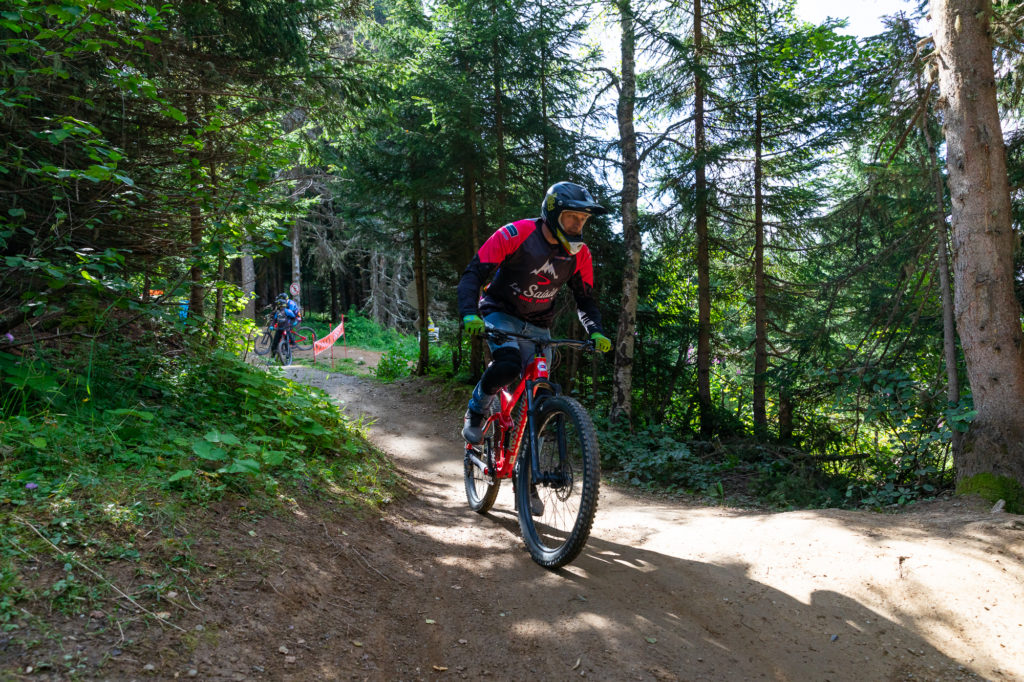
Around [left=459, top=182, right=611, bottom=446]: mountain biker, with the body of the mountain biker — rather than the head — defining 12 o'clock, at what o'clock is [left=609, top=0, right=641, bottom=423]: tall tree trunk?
The tall tree trunk is roughly at 8 o'clock from the mountain biker.

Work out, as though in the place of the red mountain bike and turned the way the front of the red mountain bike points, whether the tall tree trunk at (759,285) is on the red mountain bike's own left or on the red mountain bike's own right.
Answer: on the red mountain bike's own left

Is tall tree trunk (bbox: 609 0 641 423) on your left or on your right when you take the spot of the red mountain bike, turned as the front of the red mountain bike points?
on your left

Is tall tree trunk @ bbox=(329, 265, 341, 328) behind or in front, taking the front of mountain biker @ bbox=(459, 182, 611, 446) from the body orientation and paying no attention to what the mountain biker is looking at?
behind

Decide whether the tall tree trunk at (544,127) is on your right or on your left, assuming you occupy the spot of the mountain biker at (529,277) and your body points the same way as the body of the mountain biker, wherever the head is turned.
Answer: on your left

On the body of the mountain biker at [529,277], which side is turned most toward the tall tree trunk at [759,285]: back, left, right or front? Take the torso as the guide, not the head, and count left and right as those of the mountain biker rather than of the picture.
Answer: left

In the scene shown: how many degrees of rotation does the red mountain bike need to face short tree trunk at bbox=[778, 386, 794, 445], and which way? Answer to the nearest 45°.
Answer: approximately 90° to its left

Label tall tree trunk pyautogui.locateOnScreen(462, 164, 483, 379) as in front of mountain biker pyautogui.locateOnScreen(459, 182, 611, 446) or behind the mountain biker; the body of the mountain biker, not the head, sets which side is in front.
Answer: behind

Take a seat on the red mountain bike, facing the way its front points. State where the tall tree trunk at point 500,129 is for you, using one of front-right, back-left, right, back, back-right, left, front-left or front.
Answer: back-left

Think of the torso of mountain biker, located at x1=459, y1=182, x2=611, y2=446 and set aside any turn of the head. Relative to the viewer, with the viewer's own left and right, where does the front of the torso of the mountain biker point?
facing the viewer and to the right of the viewer

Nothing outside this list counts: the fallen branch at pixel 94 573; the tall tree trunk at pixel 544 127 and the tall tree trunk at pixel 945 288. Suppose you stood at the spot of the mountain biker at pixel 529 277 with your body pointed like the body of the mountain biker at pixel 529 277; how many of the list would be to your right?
1

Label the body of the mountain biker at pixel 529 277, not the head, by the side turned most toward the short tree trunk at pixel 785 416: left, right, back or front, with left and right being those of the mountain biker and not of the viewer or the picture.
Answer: left
